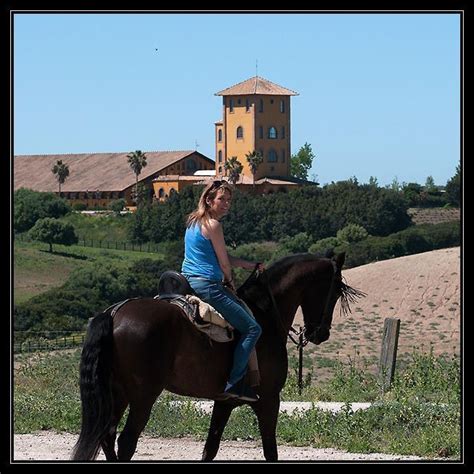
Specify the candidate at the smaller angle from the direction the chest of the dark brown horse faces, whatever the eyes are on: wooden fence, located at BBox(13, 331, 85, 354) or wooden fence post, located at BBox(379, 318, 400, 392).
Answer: the wooden fence post

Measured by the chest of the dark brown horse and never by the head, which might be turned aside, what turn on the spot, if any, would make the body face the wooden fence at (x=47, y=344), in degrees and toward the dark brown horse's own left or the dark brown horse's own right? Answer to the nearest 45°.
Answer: approximately 90° to the dark brown horse's own left

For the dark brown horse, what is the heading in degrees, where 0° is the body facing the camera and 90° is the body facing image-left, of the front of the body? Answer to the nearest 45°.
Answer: approximately 270°

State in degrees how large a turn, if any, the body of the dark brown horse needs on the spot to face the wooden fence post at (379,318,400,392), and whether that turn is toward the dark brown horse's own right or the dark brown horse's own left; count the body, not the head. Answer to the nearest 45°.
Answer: approximately 45° to the dark brown horse's own left
